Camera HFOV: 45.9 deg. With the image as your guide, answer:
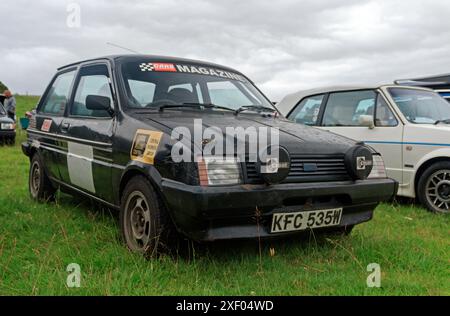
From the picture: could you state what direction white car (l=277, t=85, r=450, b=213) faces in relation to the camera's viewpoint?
facing the viewer and to the right of the viewer

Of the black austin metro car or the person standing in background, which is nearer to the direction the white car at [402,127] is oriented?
the black austin metro car

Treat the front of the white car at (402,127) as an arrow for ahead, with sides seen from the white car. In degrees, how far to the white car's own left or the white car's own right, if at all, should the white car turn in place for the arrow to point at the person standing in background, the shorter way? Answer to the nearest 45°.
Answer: approximately 180°

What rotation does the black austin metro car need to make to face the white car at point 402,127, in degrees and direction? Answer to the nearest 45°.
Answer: approximately 90° to its left

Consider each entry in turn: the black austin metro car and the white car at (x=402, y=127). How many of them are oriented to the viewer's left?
0

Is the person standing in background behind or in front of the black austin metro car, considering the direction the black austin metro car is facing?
behind

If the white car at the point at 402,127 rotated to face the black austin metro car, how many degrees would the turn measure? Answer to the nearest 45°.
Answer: approximately 90° to its right
